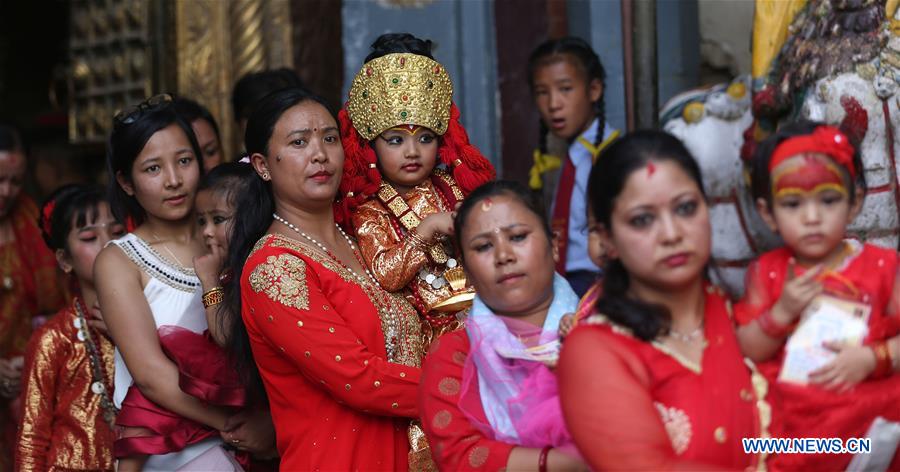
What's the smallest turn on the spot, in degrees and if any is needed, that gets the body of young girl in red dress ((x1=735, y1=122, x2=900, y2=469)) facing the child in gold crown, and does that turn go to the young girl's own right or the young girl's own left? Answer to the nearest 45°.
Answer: approximately 135° to the young girl's own right

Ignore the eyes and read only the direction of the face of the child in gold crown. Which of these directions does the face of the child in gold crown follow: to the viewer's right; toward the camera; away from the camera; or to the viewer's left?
toward the camera

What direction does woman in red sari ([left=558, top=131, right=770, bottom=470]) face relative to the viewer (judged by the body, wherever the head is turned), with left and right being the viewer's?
facing the viewer and to the right of the viewer

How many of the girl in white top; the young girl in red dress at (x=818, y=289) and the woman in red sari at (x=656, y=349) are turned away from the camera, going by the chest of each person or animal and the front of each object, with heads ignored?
0

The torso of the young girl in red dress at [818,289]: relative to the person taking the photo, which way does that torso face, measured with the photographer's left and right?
facing the viewer

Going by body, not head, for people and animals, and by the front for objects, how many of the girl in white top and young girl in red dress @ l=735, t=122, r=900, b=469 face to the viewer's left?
0

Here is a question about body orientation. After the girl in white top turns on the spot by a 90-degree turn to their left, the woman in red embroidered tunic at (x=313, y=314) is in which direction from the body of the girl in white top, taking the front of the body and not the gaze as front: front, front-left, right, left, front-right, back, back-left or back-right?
right

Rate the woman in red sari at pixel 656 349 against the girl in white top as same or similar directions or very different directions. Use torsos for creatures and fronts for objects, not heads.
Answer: same or similar directions

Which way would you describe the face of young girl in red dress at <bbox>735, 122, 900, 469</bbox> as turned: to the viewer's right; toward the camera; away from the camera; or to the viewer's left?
toward the camera

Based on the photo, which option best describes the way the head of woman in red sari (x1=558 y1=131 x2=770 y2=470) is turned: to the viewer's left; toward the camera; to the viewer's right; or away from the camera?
toward the camera
